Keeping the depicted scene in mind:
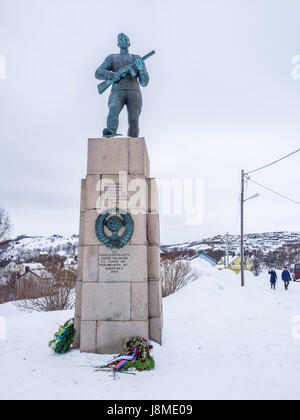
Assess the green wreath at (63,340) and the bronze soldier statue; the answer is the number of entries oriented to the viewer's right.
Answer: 0

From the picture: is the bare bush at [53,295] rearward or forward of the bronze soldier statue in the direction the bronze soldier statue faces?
rearward

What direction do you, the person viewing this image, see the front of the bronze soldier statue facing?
facing the viewer
